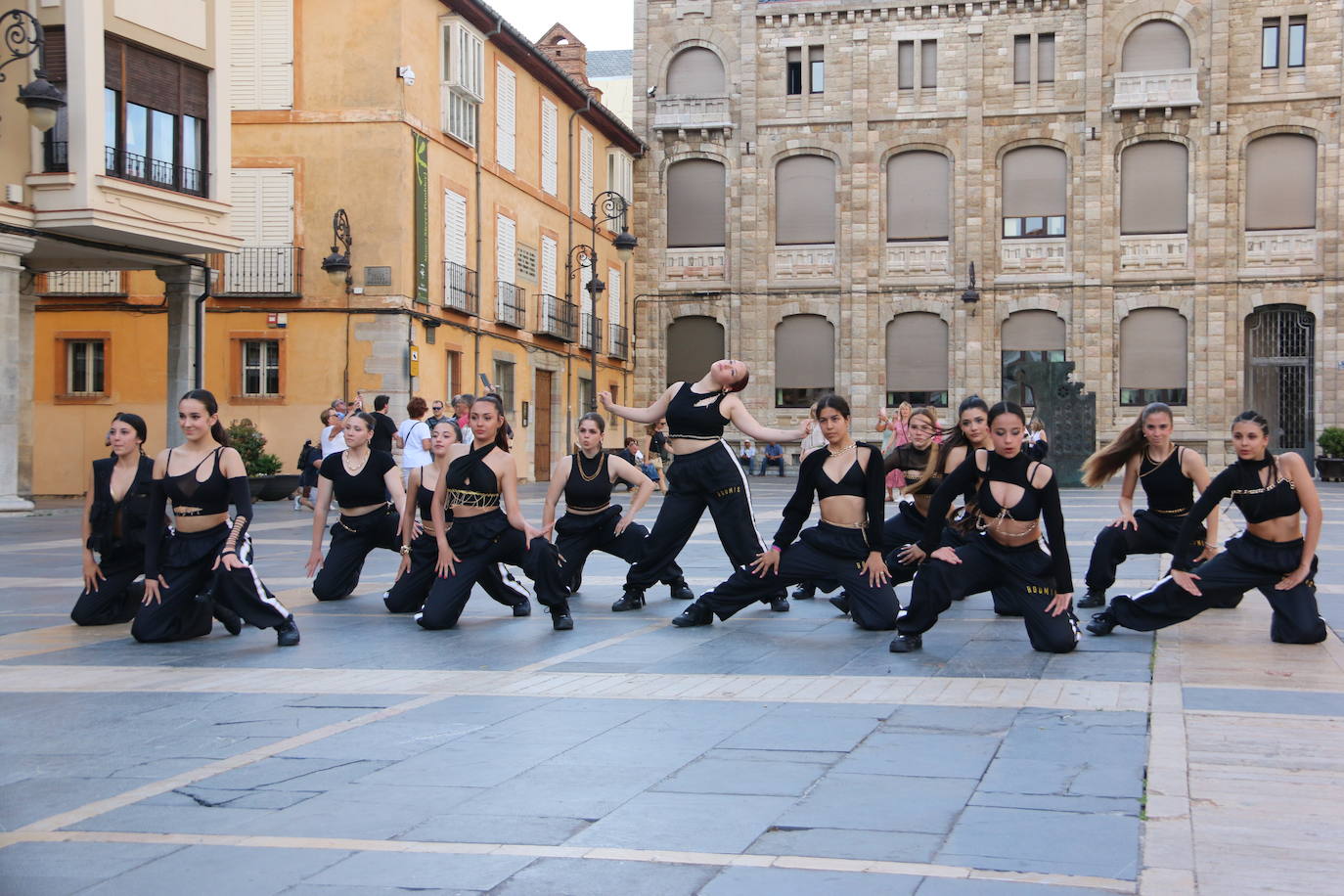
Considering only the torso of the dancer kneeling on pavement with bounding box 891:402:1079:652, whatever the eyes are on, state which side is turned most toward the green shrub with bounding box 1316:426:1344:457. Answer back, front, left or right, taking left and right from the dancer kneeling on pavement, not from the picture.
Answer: back

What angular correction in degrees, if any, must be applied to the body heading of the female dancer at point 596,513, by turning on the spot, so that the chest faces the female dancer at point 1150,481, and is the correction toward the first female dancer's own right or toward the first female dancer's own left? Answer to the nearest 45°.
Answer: approximately 90° to the first female dancer's own left

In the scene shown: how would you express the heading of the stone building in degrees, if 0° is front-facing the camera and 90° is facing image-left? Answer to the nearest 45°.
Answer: approximately 0°

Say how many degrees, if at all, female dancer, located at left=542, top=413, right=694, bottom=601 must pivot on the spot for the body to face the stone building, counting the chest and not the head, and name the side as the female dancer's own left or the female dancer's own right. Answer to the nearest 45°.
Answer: approximately 180°

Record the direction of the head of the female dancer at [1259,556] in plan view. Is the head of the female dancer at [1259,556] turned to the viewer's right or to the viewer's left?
to the viewer's left

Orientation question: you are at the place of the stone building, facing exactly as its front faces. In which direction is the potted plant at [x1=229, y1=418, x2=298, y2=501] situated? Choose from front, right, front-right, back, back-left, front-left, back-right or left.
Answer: front-right

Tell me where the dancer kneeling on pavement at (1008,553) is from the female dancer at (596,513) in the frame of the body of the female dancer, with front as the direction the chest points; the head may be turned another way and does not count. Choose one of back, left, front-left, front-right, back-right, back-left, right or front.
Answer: front-left

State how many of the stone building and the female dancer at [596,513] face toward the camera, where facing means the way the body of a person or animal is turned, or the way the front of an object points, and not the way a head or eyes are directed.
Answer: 2

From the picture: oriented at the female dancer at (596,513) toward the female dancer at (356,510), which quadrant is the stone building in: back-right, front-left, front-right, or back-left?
back-right

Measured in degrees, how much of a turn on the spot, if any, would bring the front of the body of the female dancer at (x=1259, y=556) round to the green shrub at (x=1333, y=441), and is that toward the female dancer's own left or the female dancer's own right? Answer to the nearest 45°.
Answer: approximately 180°

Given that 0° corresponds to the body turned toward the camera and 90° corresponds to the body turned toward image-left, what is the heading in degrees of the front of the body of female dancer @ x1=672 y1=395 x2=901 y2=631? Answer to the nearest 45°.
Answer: approximately 0°
